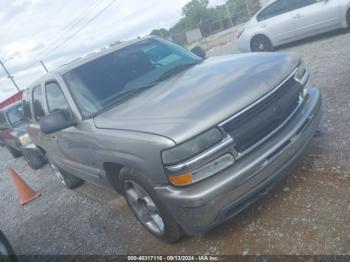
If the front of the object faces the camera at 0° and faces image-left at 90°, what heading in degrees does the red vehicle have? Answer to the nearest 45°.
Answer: approximately 315°

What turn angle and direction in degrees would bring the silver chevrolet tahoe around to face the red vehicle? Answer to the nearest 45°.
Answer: approximately 180°

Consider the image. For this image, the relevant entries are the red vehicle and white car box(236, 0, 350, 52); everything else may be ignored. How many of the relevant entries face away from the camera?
0

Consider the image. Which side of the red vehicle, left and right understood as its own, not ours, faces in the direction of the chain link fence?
left

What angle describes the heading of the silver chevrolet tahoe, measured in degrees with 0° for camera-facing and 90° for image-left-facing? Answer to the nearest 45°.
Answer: approximately 315°
